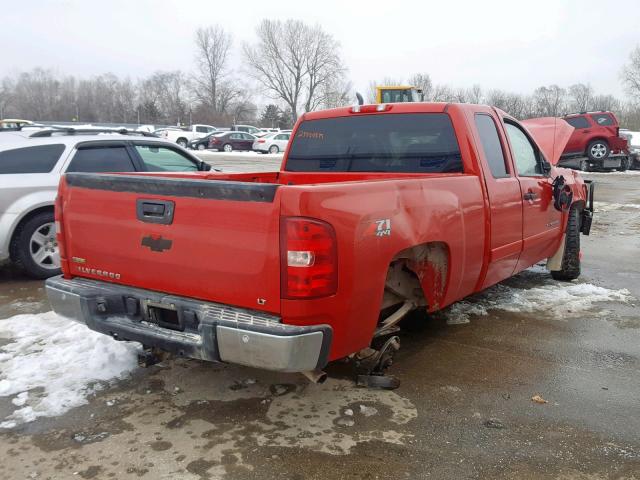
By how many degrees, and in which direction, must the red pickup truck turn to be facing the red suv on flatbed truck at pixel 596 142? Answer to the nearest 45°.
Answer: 0° — it already faces it

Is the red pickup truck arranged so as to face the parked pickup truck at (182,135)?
no

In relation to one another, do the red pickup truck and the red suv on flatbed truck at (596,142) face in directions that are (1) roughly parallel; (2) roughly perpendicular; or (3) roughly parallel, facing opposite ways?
roughly perpendicular

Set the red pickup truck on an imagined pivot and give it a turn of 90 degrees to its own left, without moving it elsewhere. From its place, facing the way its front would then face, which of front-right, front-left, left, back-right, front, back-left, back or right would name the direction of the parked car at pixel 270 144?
front-right

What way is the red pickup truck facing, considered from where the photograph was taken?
facing away from the viewer and to the right of the viewer

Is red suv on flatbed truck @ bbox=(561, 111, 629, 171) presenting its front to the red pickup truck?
no

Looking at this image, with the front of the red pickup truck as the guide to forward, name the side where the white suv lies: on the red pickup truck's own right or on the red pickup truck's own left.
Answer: on the red pickup truck's own left

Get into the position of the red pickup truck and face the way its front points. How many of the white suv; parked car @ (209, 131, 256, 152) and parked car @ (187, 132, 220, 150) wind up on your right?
0
